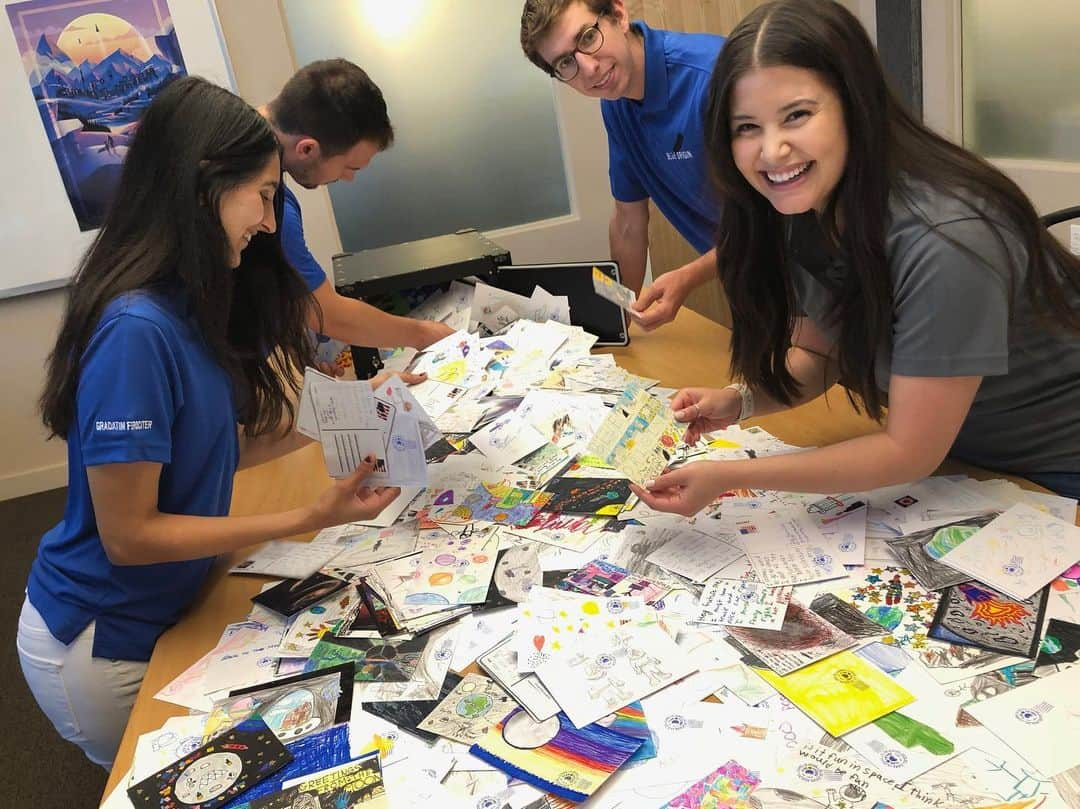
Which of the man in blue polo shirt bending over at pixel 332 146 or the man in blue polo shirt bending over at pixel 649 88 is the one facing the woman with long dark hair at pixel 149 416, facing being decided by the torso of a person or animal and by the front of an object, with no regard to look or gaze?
the man in blue polo shirt bending over at pixel 649 88

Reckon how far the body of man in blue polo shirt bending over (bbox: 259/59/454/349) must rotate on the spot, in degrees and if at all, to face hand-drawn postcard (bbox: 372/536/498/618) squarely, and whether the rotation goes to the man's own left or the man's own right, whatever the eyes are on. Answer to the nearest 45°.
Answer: approximately 90° to the man's own right

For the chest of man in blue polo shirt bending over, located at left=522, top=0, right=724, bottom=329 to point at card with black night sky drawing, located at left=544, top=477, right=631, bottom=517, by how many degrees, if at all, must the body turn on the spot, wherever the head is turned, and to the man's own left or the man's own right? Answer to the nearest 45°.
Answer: approximately 45° to the man's own left

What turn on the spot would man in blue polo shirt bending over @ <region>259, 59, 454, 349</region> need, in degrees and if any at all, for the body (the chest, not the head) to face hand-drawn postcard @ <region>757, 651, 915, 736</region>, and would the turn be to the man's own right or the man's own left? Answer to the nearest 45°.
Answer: approximately 90° to the man's own right

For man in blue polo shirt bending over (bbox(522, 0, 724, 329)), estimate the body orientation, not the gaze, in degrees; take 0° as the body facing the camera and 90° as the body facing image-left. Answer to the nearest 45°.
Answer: approximately 45°

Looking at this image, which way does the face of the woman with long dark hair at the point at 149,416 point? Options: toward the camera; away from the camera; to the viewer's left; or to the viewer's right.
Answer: to the viewer's right

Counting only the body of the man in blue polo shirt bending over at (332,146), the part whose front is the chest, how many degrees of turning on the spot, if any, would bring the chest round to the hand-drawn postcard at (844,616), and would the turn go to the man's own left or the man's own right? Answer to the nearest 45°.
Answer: approximately 90° to the man's own right

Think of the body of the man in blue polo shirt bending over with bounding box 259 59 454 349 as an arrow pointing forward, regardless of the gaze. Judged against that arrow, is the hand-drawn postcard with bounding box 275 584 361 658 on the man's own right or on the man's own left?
on the man's own right

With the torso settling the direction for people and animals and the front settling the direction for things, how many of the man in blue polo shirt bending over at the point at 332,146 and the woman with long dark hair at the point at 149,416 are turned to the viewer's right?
2

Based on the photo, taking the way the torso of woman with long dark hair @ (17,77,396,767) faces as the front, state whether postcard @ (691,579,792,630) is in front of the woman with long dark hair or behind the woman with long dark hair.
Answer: in front

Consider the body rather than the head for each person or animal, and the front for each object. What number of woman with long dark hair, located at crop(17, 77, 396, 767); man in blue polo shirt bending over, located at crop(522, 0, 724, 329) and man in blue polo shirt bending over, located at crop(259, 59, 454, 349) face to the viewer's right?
2

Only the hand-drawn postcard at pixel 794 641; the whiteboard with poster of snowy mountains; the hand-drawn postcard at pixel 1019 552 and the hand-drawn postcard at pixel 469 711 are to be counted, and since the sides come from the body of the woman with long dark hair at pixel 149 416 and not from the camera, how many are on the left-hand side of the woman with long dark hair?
1

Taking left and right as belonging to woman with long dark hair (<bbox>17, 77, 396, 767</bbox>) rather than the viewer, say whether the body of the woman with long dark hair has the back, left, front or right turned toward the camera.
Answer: right

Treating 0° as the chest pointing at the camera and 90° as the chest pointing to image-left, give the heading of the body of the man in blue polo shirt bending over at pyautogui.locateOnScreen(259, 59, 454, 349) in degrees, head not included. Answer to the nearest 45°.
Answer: approximately 270°

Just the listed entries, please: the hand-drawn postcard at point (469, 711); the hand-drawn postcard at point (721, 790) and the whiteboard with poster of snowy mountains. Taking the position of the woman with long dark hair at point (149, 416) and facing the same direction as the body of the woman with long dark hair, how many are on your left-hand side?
1

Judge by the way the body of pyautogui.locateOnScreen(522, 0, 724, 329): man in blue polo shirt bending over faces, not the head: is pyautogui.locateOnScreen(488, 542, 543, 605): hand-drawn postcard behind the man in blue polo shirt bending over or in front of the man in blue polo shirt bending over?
in front

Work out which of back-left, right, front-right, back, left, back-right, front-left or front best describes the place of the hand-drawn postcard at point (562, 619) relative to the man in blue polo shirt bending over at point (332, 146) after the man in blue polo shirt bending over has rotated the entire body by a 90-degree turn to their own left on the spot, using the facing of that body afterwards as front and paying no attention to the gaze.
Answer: back
